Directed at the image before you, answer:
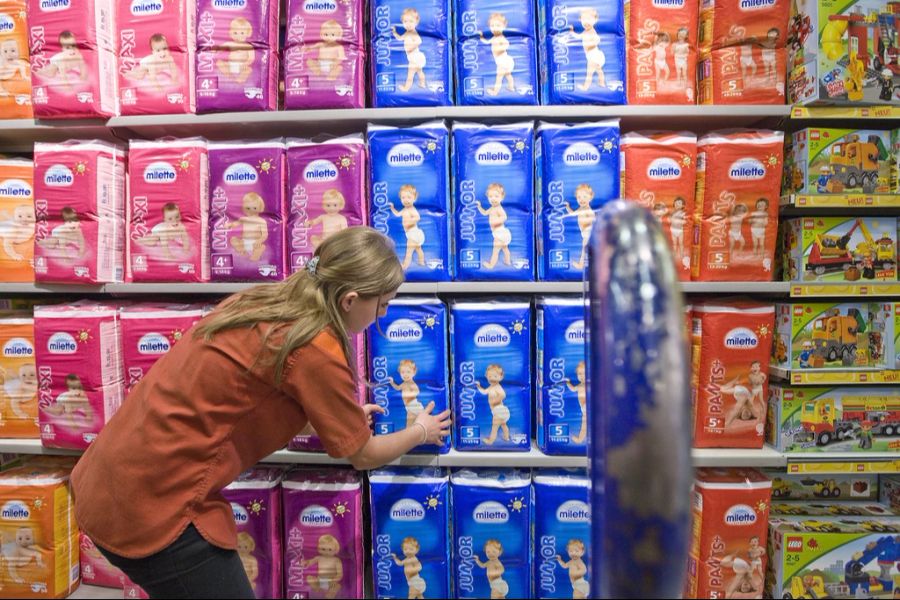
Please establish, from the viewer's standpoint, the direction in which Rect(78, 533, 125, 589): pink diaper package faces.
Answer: facing the viewer

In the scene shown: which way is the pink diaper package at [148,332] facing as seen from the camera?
toward the camera

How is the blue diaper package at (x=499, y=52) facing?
toward the camera

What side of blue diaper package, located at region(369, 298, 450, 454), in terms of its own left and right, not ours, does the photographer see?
front

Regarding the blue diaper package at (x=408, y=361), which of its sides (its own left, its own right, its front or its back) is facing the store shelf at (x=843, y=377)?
left

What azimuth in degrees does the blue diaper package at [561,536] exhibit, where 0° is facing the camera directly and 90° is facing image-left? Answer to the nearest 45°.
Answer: approximately 0°

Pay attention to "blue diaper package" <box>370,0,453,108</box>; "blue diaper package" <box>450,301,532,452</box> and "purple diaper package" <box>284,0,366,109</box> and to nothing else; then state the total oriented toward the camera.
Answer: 3

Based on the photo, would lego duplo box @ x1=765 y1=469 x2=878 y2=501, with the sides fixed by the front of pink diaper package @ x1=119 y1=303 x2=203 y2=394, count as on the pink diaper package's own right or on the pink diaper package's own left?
on the pink diaper package's own left
